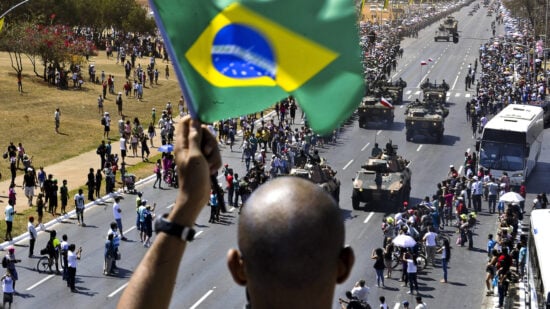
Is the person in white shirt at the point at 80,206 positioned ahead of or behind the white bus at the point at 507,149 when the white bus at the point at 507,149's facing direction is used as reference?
ahead

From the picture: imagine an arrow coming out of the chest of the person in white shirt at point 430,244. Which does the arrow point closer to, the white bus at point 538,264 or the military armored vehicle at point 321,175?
the military armored vehicle

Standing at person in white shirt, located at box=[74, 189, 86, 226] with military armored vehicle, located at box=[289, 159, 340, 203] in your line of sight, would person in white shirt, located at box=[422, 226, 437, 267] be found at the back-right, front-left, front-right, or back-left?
front-right

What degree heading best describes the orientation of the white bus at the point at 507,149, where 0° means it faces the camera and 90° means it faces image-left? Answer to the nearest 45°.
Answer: approximately 45°

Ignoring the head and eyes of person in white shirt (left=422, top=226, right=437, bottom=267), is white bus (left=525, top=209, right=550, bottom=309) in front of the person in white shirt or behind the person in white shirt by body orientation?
behind
